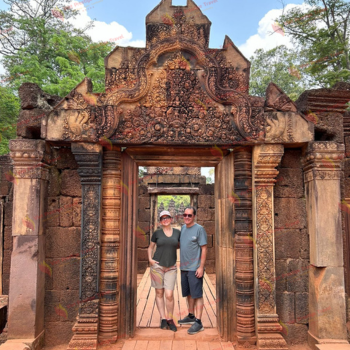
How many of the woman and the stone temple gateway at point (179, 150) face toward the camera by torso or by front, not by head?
2

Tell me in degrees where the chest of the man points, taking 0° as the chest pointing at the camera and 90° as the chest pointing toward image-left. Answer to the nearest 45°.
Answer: approximately 45°

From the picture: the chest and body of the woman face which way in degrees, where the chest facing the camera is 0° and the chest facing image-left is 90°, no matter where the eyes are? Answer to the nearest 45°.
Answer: approximately 0°

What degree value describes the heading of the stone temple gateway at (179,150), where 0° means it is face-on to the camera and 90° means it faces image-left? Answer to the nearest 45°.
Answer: approximately 0°
